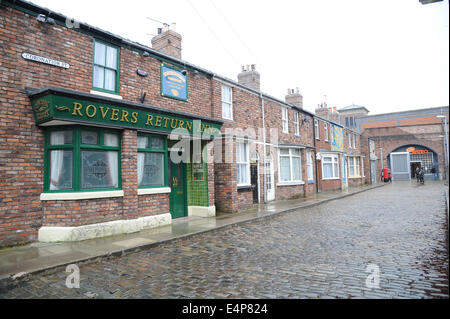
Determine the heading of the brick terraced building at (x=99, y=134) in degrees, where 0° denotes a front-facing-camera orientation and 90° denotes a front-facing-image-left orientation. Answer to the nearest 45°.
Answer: approximately 315°
